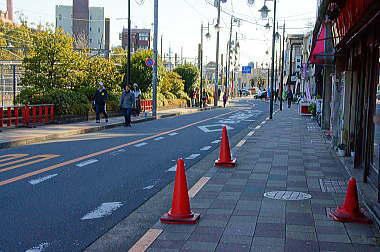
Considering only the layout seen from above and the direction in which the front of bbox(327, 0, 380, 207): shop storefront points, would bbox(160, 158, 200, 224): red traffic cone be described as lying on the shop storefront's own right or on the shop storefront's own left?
on the shop storefront's own left

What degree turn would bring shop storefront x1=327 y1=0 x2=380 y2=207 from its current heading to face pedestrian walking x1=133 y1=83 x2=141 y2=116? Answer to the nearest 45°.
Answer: approximately 45° to its right

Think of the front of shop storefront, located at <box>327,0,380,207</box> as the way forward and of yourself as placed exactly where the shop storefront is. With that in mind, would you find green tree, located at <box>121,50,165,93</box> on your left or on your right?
on your right

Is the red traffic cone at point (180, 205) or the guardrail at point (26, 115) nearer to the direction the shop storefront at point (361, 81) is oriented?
the guardrail

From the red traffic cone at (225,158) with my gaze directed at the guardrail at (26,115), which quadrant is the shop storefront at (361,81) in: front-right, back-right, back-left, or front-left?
back-right

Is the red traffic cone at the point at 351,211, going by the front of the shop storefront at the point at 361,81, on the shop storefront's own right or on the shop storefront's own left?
on the shop storefront's own left

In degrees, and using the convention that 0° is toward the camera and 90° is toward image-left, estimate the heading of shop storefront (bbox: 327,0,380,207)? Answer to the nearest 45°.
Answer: approximately 90°

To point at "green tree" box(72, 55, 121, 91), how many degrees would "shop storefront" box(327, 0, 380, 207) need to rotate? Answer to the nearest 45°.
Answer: approximately 45° to its right

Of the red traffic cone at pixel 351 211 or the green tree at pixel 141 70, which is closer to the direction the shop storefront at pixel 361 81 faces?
the green tree

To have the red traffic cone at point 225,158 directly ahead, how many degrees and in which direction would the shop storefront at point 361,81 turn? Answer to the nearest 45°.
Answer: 0° — it already faces it

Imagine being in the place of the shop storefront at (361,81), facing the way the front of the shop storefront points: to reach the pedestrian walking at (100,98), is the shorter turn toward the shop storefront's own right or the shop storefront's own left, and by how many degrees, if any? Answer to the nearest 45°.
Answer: approximately 45° to the shop storefront's own right

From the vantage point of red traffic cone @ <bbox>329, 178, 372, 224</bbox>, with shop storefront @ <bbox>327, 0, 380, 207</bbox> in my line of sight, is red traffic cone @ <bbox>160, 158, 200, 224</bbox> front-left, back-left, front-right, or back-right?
back-left
